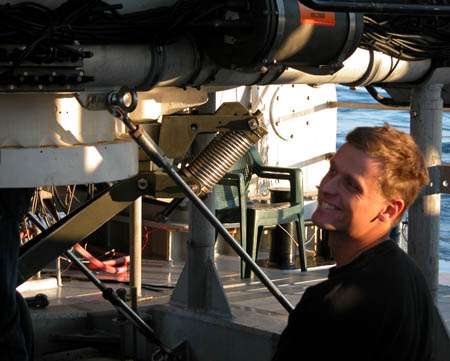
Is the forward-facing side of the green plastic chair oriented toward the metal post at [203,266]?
no

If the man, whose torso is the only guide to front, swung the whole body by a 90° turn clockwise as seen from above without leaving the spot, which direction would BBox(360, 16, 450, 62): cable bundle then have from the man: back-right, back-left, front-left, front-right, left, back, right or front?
front

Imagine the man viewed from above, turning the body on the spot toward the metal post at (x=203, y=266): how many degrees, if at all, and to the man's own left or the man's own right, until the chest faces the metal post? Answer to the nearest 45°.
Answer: approximately 90° to the man's own right

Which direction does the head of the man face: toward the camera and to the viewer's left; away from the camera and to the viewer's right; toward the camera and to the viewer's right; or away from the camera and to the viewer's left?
toward the camera and to the viewer's left

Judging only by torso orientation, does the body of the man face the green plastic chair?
no

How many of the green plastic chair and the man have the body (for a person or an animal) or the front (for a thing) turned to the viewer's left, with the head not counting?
1

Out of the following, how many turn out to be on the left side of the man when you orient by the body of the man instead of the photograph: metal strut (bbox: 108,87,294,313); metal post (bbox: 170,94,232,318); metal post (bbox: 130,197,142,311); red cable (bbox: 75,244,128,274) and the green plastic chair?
0

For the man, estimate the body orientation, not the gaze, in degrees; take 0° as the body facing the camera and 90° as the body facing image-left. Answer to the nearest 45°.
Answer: approximately 90°

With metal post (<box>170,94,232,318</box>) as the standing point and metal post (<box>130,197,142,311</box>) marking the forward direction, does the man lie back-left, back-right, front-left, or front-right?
back-left

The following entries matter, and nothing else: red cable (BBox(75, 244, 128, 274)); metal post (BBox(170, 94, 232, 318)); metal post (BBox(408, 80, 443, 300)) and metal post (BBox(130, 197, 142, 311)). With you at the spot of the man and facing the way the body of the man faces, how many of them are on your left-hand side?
0

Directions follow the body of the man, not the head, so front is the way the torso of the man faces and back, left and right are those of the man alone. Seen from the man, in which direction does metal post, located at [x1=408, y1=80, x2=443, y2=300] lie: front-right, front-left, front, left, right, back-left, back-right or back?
right

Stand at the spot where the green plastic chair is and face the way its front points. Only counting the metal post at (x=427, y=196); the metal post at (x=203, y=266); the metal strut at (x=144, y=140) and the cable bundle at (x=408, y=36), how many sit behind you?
0

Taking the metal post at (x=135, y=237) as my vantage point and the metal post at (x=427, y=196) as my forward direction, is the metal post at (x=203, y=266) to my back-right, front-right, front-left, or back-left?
front-right

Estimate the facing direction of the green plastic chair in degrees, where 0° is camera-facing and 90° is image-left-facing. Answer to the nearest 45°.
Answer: approximately 315°
